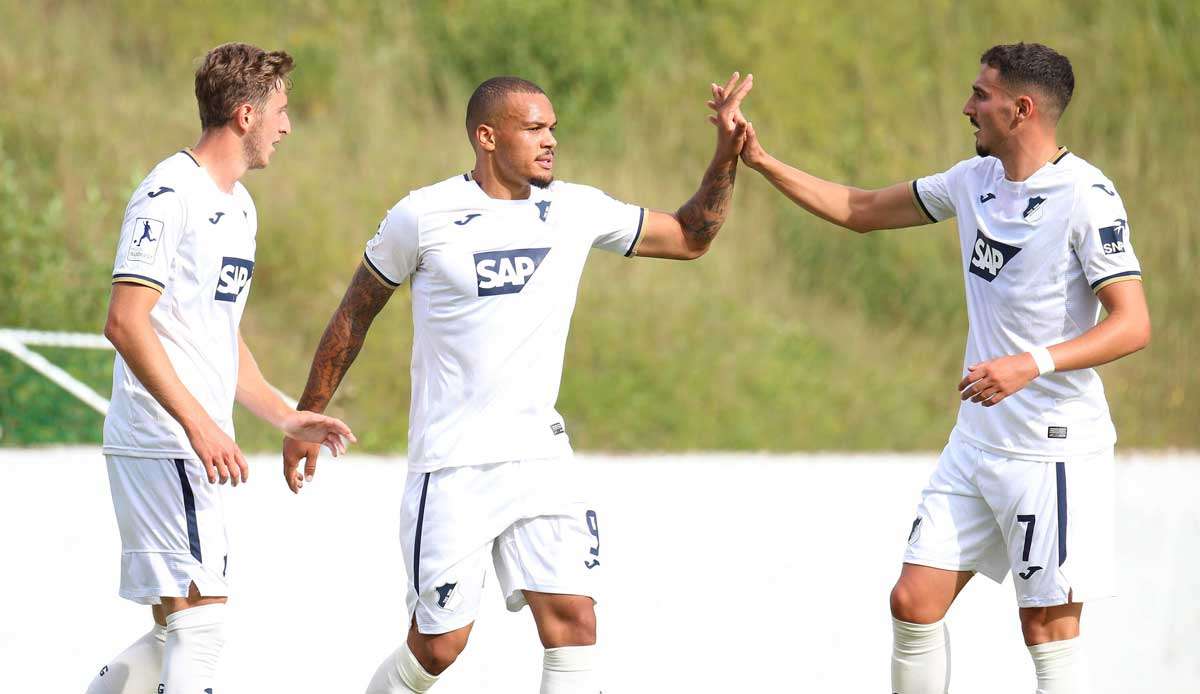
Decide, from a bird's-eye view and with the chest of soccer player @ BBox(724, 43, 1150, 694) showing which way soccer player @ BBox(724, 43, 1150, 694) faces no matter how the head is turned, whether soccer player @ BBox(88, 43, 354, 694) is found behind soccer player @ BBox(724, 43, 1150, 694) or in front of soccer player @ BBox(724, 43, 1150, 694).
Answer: in front

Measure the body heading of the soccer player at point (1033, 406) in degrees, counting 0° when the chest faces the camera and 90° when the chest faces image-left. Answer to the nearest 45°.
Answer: approximately 45°

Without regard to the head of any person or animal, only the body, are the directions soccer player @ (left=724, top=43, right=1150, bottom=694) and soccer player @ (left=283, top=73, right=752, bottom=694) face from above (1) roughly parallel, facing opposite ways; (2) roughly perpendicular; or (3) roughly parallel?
roughly perpendicular

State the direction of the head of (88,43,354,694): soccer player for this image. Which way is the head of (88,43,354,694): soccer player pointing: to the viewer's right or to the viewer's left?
to the viewer's right

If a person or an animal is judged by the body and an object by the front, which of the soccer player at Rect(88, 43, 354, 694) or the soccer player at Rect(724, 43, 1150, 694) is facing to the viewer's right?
the soccer player at Rect(88, 43, 354, 694)

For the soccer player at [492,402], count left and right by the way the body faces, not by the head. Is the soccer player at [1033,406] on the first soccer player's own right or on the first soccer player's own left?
on the first soccer player's own left

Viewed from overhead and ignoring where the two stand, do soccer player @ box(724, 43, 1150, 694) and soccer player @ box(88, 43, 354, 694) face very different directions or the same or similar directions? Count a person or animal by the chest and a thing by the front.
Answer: very different directions

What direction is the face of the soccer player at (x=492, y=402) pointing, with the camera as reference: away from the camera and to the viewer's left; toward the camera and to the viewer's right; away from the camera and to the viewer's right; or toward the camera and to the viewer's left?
toward the camera and to the viewer's right

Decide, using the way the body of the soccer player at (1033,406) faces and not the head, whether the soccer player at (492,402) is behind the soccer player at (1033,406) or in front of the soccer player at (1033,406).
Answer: in front

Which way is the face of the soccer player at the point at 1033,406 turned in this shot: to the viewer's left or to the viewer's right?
to the viewer's left

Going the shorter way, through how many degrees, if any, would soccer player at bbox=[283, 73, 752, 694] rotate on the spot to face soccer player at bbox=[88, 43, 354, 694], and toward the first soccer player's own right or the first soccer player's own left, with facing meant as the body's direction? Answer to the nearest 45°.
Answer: approximately 135° to the first soccer player's own right
